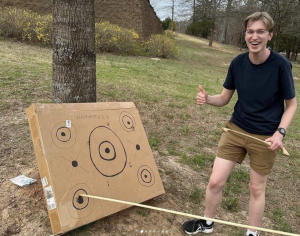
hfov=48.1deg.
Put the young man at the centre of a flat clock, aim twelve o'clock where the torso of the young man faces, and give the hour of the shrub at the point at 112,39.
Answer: The shrub is roughly at 5 o'clock from the young man.

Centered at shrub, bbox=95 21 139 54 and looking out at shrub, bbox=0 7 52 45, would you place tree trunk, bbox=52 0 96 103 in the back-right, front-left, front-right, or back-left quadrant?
front-left

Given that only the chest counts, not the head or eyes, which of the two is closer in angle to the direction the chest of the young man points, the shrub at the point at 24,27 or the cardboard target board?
the cardboard target board

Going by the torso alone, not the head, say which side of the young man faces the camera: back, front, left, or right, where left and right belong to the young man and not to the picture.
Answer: front

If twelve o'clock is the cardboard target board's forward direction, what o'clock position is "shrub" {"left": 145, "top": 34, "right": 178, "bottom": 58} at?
The shrub is roughly at 8 o'clock from the cardboard target board.

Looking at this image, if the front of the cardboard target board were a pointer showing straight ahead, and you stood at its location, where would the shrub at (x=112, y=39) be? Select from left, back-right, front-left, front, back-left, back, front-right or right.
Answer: back-left

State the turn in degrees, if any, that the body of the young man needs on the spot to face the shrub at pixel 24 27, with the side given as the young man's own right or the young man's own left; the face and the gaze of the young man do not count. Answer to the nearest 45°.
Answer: approximately 135° to the young man's own right

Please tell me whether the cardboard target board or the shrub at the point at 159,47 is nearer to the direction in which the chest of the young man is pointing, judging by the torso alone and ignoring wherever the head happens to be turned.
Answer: the cardboard target board

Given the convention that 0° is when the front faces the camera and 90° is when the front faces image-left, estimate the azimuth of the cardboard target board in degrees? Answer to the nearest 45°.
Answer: approximately 315°

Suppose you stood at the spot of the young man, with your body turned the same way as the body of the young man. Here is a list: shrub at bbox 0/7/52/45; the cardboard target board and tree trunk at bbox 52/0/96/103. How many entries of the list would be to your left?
0

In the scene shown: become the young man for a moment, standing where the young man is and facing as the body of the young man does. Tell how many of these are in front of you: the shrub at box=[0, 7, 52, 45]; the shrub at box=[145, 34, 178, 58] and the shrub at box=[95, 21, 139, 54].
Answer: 0

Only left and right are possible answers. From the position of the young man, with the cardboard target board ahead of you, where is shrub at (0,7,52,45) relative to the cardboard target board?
right

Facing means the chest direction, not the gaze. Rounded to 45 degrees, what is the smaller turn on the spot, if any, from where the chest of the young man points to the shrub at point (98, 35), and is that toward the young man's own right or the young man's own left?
approximately 135° to the young man's own right

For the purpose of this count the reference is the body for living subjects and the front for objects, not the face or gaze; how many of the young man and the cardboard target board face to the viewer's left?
0

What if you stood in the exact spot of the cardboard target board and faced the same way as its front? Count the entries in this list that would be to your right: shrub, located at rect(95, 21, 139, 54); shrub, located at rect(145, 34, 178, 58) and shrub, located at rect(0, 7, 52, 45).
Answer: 0

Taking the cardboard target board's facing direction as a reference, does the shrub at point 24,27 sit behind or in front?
behind

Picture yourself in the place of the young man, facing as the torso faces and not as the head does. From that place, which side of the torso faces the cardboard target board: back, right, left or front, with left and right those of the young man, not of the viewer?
right

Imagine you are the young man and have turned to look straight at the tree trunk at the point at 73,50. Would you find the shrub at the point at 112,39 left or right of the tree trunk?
right

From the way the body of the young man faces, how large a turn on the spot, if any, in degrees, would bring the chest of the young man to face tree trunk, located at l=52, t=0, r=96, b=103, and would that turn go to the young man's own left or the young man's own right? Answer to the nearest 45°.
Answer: approximately 90° to the young man's own right
